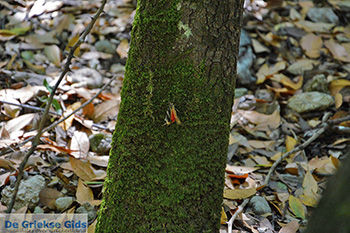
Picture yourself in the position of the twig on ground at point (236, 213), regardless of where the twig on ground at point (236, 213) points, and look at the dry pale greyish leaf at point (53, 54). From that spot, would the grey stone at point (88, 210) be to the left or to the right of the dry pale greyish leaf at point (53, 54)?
left

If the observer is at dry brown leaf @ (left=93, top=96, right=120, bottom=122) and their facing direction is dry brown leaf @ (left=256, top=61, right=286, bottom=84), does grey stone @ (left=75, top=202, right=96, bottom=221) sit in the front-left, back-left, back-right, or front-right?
back-right
